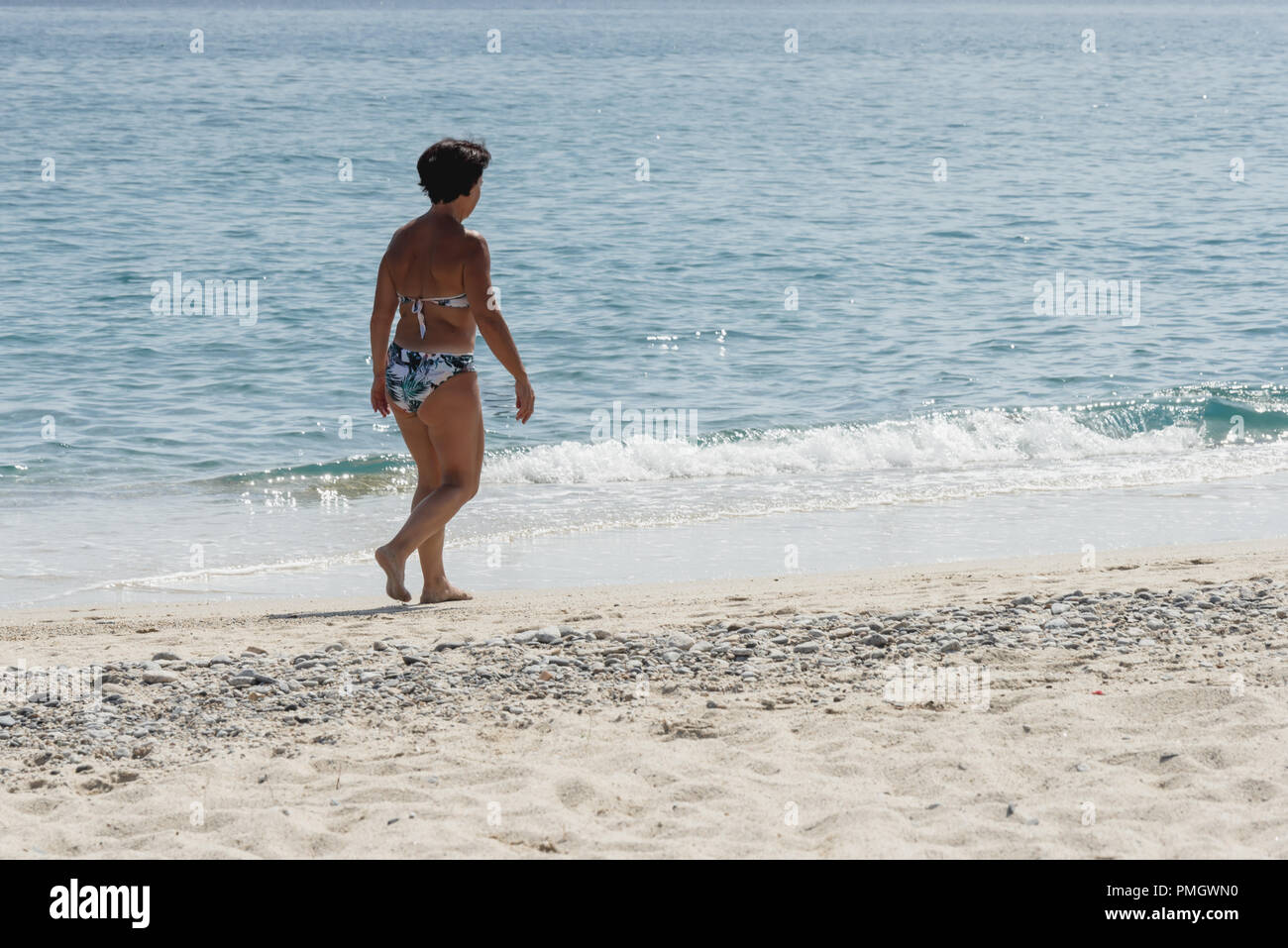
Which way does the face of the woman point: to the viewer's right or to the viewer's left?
to the viewer's right

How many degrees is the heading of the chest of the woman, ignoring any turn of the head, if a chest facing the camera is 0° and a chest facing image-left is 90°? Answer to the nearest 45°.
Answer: approximately 225°
